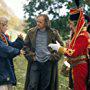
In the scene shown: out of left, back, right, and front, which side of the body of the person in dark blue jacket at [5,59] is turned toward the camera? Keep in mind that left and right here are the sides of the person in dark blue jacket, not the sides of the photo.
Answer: right

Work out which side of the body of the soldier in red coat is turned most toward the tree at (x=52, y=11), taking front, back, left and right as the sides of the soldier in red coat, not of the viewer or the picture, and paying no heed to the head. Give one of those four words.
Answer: right

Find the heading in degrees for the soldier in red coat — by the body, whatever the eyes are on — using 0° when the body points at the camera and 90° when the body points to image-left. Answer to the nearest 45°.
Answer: approximately 90°

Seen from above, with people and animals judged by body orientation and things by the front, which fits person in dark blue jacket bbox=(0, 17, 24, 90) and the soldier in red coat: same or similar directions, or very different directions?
very different directions

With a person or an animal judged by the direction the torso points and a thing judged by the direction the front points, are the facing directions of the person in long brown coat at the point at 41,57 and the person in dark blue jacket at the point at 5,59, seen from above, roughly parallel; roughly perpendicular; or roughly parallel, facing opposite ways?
roughly perpendicular

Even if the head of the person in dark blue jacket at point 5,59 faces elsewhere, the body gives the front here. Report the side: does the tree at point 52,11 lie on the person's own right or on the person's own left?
on the person's own left
